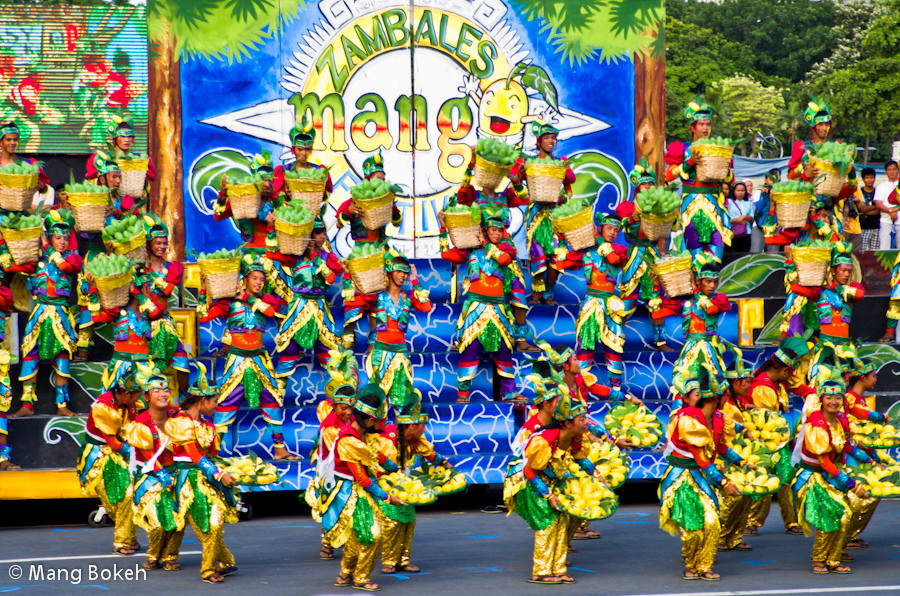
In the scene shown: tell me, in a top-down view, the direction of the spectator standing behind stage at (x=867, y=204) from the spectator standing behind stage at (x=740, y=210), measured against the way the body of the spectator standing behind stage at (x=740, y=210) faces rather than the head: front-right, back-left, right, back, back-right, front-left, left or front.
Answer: back-left

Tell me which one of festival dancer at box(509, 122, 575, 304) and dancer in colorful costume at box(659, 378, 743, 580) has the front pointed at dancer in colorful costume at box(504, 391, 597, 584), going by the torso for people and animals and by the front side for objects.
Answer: the festival dancer

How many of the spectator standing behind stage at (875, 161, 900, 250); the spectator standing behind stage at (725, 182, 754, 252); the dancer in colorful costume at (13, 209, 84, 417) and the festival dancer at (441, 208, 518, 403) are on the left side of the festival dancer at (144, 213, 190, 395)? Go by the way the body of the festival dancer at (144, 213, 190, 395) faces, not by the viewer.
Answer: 3

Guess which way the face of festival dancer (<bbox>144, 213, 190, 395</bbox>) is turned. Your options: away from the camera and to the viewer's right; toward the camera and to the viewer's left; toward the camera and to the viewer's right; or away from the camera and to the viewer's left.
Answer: toward the camera and to the viewer's right

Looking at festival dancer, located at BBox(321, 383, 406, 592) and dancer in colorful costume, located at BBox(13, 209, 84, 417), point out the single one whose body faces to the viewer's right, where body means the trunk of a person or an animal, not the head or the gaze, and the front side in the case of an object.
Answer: the festival dancer

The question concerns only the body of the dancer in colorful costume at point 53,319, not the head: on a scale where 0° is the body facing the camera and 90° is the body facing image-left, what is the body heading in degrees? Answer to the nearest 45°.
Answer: approximately 0°

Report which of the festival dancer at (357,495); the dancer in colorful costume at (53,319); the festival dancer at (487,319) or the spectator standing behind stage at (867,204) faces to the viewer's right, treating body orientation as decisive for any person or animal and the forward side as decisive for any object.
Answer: the festival dancer at (357,495)

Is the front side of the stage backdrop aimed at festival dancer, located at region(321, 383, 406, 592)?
yes

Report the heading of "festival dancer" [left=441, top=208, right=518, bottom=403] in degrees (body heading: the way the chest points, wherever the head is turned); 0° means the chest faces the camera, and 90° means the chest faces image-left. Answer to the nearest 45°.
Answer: approximately 0°

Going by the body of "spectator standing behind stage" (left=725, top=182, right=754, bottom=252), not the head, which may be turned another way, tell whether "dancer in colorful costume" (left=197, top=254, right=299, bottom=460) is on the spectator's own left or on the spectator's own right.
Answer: on the spectator's own right

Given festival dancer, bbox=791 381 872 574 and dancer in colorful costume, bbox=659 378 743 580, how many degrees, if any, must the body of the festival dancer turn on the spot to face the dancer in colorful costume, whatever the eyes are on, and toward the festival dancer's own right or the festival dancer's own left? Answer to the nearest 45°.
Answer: approximately 90° to the festival dancer's own right

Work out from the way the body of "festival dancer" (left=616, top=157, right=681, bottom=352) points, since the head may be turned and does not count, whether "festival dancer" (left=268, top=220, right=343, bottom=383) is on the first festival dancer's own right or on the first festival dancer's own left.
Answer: on the first festival dancer's own right

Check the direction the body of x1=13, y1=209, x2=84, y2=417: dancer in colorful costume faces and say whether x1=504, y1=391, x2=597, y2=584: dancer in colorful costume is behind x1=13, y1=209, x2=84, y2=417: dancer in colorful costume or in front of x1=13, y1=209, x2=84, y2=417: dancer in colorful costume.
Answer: in front

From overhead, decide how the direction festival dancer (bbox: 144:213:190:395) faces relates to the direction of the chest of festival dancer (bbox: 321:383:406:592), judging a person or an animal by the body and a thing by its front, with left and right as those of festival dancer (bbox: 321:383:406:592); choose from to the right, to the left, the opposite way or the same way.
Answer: to the right
